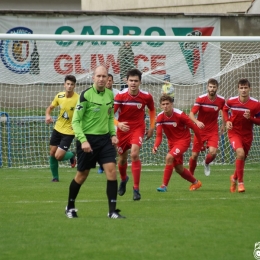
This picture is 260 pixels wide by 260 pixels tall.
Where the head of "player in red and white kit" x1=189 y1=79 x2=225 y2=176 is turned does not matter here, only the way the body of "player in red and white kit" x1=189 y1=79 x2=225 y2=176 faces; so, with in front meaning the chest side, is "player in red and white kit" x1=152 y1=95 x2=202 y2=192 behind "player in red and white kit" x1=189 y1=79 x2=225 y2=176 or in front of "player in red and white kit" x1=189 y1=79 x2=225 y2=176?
in front

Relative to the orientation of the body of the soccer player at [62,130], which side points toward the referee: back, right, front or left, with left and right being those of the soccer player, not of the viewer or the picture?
front

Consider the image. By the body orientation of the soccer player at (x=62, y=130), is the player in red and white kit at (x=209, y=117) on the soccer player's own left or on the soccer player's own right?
on the soccer player's own left

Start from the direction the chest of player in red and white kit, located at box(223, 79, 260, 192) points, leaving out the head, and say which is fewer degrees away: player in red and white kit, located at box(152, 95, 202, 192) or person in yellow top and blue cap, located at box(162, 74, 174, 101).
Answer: the player in red and white kit

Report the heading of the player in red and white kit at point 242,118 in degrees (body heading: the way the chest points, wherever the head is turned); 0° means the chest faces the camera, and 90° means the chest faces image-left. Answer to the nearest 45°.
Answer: approximately 0°

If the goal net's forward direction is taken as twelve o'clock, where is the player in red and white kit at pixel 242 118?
The player in red and white kit is roughly at 11 o'clock from the goal net.
